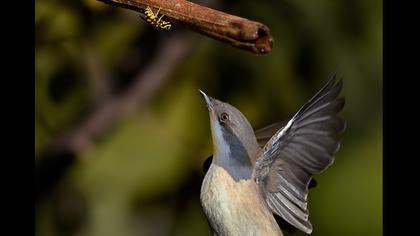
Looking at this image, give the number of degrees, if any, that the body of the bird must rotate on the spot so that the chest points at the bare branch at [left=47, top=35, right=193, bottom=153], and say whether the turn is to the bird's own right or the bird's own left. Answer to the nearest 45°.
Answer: approximately 45° to the bird's own right

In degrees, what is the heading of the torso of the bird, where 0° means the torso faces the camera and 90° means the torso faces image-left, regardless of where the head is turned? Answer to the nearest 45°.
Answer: approximately 90°
